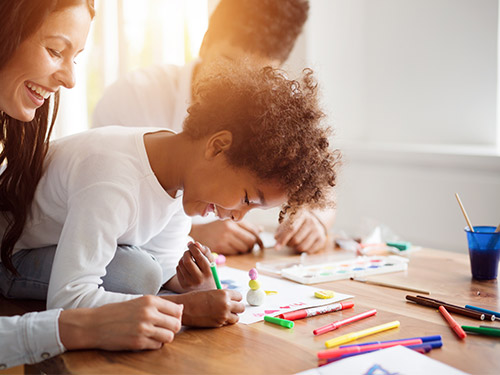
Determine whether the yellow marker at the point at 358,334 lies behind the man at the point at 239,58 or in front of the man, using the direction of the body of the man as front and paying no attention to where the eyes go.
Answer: in front

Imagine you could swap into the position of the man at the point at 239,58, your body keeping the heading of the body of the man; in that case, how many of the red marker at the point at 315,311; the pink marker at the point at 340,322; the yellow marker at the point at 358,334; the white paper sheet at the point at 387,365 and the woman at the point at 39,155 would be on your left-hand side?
0

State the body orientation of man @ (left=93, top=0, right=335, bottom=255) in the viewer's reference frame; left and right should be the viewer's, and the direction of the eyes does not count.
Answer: facing the viewer and to the right of the viewer

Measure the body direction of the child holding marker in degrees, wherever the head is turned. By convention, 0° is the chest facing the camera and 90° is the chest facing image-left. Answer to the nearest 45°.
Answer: approximately 270°

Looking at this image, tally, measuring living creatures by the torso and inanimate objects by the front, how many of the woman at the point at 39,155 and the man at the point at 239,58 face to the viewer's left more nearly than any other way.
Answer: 0

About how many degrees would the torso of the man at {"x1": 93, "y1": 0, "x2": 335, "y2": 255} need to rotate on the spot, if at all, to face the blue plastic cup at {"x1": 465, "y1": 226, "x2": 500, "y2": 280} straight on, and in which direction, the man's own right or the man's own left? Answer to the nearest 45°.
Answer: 0° — they already face it

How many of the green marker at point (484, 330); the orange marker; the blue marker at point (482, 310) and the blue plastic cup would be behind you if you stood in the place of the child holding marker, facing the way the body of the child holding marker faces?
0

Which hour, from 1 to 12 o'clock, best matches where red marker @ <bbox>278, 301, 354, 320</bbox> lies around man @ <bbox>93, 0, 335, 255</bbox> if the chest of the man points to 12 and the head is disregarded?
The red marker is roughly at 1 o'clock from the man.

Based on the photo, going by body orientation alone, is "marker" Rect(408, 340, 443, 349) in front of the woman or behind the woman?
in front

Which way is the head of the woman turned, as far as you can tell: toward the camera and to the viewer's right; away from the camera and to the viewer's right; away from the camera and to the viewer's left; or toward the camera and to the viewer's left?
toward the camera and to the viewer's right

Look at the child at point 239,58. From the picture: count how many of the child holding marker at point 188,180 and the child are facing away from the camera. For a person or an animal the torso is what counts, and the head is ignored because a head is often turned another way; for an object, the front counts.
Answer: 0

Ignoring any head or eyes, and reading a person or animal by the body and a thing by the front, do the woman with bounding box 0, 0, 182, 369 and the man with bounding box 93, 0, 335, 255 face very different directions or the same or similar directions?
same or similar directions

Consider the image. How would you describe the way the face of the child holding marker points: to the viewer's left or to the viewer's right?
to the viewer's right

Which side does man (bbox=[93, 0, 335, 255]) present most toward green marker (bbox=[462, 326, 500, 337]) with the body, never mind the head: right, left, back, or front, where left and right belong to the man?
front

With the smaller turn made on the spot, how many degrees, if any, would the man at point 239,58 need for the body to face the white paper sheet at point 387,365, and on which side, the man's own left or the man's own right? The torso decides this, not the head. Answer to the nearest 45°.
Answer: approximately 45° to the man's own right
